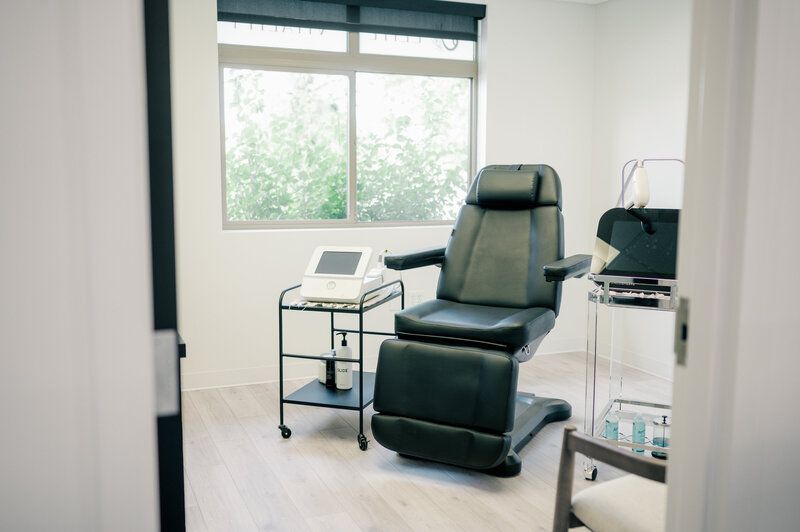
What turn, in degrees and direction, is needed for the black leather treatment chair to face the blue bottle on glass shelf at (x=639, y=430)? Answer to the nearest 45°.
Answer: approximately 135° to its left

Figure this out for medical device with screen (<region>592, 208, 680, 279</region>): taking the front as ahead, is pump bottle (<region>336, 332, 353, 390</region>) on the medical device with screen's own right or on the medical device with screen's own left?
on the medical device with screen's own right

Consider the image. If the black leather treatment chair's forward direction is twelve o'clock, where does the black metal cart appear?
The black metal cart is roughly at 2 o'clock from the black leather treatment chair.

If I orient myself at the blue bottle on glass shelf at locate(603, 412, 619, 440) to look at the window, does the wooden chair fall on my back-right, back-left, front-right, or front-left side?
back-left

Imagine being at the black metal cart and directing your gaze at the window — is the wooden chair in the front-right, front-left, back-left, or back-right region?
back-right

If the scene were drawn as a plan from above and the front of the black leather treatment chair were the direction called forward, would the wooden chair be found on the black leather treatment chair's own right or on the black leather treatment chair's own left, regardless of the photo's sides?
on the black leather treatment chair's own left

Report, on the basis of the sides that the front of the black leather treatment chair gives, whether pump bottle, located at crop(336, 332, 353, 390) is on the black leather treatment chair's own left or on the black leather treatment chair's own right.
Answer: on the black leather treatment chair's own right

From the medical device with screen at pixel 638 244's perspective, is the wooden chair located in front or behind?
in front

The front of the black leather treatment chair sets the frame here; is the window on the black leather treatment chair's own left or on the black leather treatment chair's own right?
on the black leather treatment chair's own right
